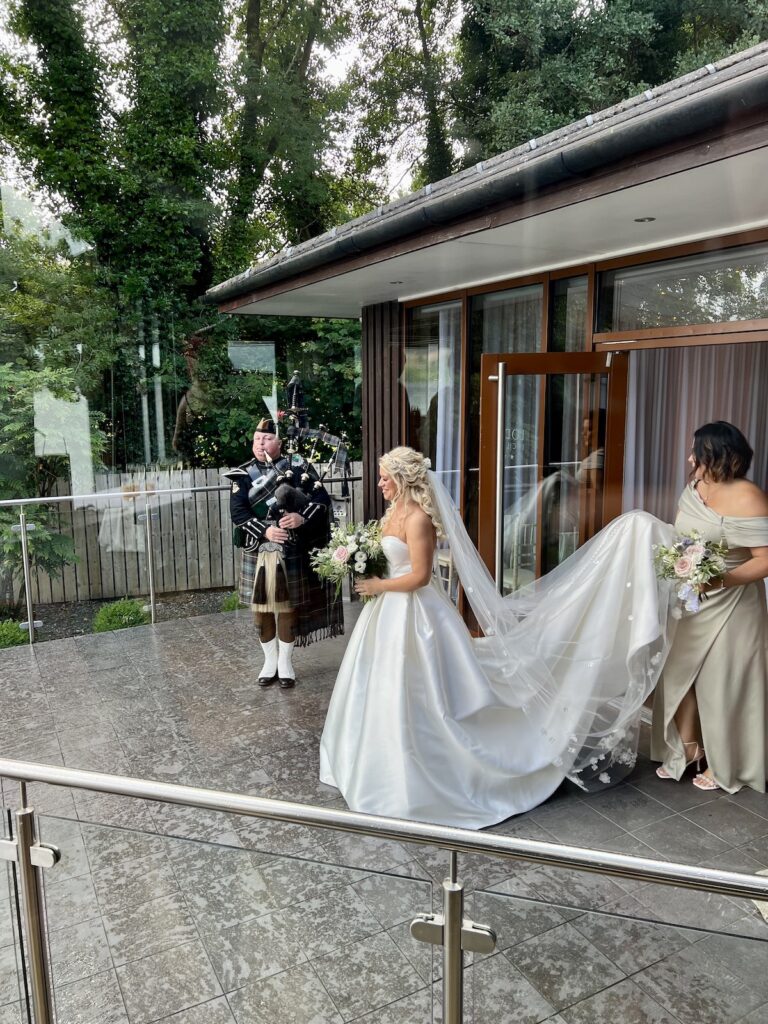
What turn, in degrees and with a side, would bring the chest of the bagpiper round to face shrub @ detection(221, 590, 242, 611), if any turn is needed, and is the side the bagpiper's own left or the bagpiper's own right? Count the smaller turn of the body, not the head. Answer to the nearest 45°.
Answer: approximately 180°

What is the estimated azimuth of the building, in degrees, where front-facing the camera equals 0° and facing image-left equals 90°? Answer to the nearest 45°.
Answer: approximately 45°

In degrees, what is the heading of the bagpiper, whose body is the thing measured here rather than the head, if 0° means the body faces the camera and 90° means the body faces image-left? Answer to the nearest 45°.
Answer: approximately 0°

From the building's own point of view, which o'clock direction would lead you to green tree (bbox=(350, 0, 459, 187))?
The green tree is roughly at 4 o'clock from the building.

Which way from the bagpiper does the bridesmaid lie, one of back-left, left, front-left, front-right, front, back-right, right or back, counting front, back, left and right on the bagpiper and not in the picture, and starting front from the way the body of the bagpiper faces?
front-left

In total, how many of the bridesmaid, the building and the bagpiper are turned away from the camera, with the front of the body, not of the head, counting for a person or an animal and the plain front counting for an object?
0

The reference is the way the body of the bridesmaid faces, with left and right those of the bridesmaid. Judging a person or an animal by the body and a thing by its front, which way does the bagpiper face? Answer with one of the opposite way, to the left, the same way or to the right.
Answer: to the left

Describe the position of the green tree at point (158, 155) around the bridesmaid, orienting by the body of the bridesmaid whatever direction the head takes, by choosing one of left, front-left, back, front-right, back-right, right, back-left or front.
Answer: right

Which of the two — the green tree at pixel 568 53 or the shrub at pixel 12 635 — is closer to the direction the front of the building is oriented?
the shrub

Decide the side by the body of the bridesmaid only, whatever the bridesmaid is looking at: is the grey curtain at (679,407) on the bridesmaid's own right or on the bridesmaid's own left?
on the bridesmaid's own right

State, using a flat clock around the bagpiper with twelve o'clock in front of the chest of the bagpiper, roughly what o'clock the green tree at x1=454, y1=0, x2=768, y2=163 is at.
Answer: The green tree is roughly at 7 o'clock from the bagpiper.

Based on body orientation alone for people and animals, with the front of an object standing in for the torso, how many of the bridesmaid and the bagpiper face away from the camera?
0

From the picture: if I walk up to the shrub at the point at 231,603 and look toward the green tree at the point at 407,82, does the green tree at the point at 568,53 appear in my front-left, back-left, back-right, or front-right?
front-right

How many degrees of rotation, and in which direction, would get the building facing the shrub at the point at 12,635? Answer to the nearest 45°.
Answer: approximately 45° to its right

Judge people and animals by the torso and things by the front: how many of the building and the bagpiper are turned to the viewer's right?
0
